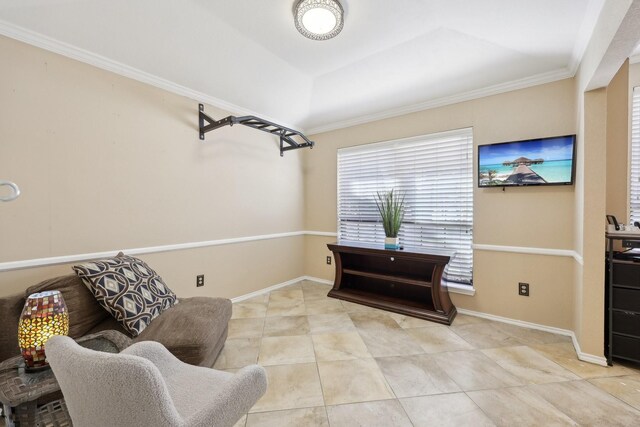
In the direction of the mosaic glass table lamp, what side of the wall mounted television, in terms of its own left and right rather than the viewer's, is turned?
front

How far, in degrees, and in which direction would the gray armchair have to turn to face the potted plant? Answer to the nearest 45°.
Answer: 0° — it already faces it

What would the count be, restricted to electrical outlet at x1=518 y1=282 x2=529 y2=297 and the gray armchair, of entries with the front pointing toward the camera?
1

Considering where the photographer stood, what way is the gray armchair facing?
facing away from the viewer and to the right of the viewer

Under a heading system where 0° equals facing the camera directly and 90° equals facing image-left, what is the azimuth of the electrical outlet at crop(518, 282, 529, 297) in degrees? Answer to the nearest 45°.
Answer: approximately 0°

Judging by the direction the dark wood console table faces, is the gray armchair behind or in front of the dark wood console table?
in front

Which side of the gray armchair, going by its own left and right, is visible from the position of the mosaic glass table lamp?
left

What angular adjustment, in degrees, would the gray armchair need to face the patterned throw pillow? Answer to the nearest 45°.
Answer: approximately 45° to its left
